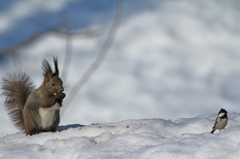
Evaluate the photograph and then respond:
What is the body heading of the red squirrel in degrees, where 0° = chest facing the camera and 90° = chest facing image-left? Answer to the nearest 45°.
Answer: approximately 315°
